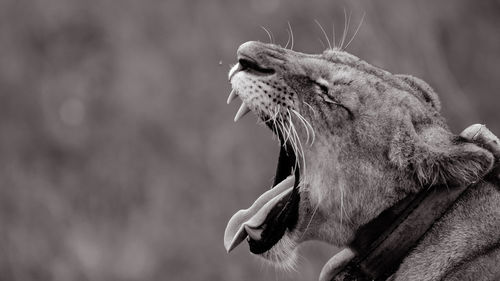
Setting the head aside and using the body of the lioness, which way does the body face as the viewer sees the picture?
to the viewer's left
